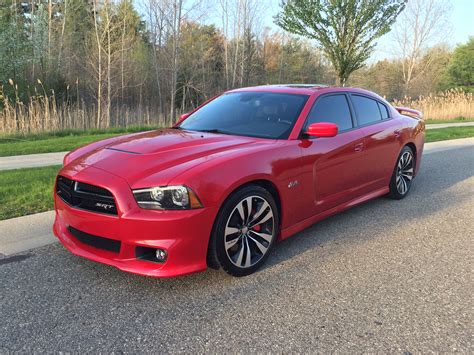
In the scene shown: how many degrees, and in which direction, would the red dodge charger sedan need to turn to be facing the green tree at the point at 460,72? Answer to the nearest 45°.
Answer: approximately 180°

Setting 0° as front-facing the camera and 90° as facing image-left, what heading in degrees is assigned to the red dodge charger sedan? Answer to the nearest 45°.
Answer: approximately 45°

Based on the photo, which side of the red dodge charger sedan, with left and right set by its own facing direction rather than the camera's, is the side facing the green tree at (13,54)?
right

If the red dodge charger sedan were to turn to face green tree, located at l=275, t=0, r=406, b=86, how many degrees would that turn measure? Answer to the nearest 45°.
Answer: approximately 135° to its right
